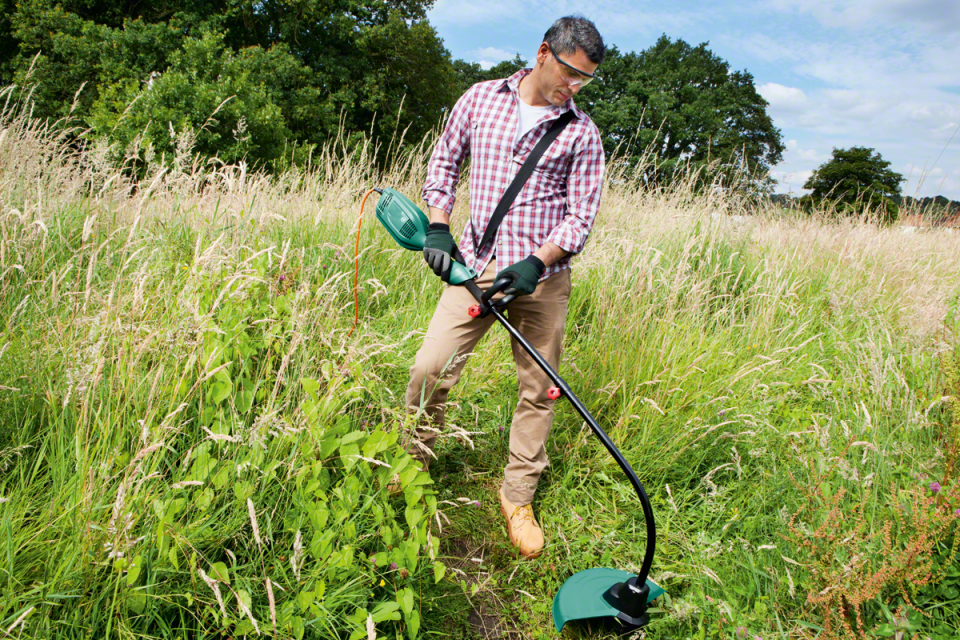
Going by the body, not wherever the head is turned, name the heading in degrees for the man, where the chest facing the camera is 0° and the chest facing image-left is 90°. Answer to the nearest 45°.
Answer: approximately 0°
